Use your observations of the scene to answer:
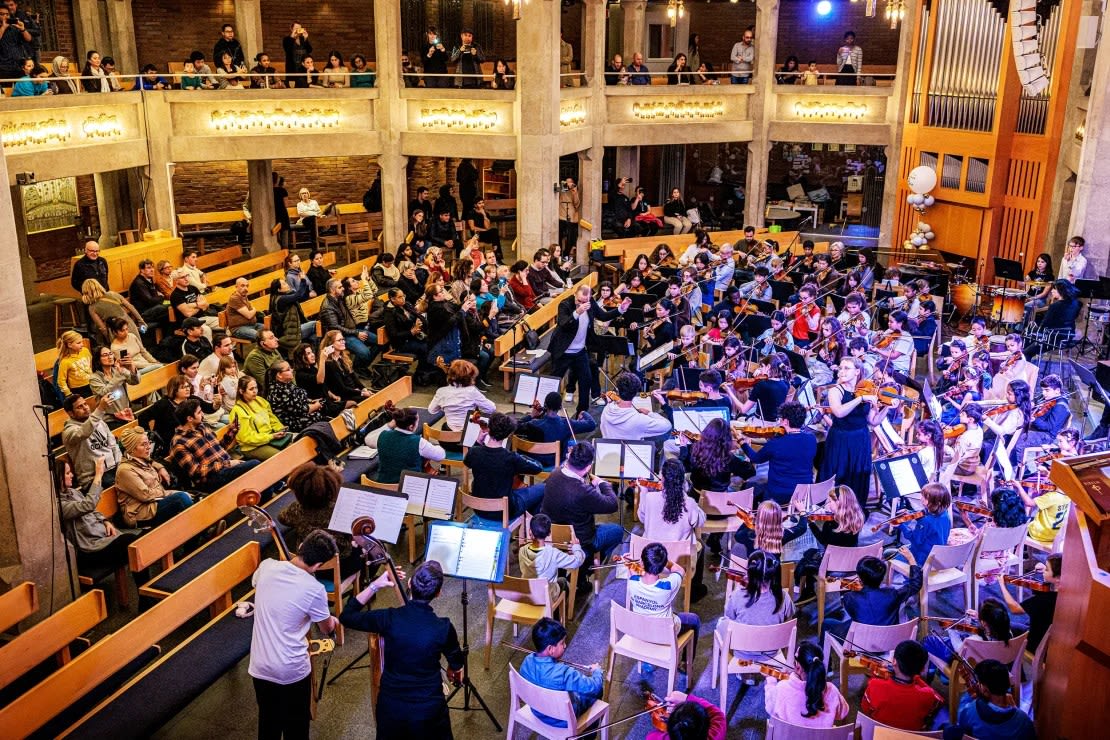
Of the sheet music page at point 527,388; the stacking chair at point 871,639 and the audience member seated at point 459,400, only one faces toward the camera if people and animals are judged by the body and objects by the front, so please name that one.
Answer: the sheet music page

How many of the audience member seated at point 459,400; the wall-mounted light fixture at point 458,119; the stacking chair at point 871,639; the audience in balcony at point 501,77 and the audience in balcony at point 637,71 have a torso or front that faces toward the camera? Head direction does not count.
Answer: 3

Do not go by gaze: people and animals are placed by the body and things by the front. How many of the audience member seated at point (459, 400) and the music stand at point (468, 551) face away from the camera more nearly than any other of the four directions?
1

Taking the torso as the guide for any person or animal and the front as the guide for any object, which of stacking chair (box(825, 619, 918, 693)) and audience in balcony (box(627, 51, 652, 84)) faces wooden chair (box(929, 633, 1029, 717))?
the audience in balcony

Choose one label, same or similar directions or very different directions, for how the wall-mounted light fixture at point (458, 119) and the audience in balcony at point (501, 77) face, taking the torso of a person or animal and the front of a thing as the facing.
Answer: same or similar directions

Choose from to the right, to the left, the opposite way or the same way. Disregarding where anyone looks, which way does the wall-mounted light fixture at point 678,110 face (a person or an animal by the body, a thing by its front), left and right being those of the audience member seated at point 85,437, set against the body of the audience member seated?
to the right

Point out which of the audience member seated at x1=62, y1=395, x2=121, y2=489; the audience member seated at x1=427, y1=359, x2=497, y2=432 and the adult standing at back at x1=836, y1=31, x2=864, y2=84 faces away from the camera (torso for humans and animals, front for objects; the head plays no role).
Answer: the audience member seated at x1=427, y1=359, x2=497, y2=432

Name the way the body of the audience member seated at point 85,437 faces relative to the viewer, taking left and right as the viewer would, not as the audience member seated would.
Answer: facing the viewer and to the right of the viewer

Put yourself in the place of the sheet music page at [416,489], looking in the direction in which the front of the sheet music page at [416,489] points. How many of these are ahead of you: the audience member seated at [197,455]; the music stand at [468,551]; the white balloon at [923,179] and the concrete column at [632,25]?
1

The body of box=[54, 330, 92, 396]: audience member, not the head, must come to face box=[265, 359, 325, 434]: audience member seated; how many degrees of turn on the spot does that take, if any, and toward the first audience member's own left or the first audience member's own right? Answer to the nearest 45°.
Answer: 0° — they already face them

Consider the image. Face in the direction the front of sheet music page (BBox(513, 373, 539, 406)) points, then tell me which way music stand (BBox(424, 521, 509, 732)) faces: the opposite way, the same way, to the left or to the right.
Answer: the same way

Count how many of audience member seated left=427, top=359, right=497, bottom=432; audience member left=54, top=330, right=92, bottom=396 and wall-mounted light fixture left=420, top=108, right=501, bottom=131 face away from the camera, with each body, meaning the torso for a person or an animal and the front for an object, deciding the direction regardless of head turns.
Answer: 1

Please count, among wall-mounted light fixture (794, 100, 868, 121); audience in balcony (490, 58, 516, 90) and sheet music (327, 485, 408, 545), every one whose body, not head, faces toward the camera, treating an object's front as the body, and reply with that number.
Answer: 3

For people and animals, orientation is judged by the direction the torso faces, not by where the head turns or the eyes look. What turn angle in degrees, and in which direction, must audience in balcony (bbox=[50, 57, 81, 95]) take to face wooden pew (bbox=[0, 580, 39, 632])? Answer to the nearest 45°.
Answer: approximately 45° to their right

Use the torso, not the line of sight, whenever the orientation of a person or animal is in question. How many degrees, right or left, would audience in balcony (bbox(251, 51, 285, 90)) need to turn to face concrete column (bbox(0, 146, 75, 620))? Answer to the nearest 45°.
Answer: approximately 45° to their right

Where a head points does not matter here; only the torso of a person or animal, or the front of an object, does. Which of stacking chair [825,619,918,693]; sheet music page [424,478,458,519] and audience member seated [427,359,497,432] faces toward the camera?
the sheet music page

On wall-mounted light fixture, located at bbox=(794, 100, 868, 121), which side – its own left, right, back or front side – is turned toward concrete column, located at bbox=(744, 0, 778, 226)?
right

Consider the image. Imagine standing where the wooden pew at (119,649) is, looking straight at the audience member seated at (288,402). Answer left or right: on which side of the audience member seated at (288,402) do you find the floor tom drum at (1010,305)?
right

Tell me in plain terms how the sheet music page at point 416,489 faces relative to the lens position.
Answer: facing the viewer

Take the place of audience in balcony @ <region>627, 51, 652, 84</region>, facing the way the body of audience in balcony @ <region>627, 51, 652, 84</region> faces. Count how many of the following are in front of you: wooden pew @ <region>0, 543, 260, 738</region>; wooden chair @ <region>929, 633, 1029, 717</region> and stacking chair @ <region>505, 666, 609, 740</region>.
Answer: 3

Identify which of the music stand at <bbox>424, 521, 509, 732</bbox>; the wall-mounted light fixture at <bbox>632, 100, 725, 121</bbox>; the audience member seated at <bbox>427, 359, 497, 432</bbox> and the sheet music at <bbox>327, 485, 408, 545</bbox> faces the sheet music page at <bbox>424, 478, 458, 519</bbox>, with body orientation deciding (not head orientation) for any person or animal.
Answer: the wall-mounted light fixture

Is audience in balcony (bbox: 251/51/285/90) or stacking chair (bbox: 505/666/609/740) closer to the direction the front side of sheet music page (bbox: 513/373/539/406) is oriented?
the stacking chair

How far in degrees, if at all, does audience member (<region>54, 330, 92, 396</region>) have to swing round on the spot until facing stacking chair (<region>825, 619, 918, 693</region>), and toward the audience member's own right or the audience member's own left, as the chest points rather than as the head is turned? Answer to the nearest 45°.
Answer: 0° — they already face it
